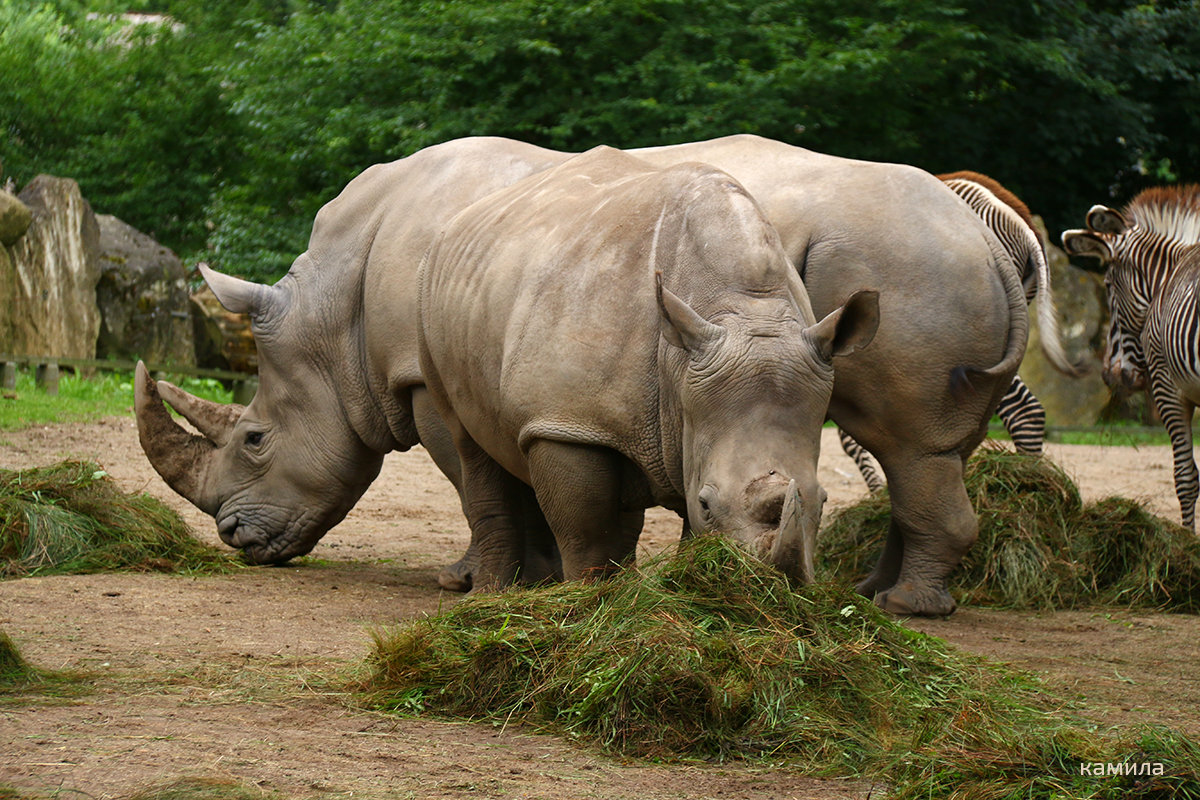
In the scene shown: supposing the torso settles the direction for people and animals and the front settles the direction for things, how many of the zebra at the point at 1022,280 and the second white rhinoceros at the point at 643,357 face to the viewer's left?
1

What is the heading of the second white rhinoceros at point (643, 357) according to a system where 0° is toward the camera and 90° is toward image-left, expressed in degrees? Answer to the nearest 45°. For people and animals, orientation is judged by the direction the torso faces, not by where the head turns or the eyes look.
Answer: approximately 315°

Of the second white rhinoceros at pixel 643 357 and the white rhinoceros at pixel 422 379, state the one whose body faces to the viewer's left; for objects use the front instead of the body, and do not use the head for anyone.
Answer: the white rhinoceros

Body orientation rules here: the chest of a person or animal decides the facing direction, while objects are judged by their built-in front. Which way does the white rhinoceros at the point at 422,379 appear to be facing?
to the viewer's left

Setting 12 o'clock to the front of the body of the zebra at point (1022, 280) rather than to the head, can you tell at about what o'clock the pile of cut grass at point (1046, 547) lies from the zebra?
The pile of cut grass is roughly at 9 o'clock from the zebra.

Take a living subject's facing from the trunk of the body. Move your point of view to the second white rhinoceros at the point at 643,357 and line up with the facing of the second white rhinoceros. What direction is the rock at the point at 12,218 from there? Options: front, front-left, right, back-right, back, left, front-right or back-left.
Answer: back

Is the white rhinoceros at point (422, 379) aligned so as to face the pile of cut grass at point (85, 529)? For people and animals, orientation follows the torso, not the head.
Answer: yes

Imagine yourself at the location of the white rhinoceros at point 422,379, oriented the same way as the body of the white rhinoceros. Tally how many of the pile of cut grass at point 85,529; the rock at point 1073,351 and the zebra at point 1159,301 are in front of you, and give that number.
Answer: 1

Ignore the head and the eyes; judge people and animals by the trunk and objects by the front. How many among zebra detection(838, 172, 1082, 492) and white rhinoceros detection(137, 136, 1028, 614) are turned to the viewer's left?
2

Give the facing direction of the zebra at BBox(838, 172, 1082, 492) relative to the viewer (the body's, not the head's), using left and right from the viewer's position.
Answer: facing to the left of the viewer

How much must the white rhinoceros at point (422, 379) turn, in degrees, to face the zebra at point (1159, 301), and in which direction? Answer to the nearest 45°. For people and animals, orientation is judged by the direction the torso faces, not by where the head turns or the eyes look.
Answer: approximately 135° to its right

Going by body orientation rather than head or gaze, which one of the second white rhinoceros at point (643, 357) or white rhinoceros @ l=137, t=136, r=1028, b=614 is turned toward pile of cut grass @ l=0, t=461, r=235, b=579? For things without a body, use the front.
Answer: the white rhinoceros
